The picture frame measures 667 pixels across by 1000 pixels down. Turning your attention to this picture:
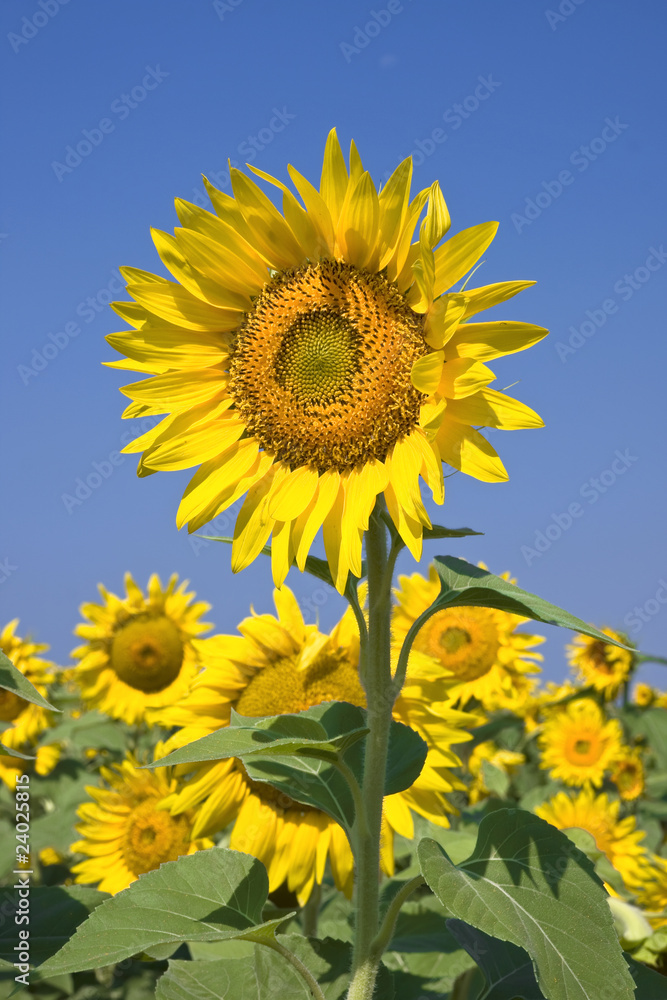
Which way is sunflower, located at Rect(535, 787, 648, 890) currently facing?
toward the camera

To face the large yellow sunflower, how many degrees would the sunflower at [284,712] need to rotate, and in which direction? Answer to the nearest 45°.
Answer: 0° — it already faces it

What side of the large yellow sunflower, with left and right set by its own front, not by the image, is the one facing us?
front

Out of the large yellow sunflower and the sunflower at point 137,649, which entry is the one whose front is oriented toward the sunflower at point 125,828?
the sunflower at point 137,649

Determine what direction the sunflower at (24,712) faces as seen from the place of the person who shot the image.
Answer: facing the viewer

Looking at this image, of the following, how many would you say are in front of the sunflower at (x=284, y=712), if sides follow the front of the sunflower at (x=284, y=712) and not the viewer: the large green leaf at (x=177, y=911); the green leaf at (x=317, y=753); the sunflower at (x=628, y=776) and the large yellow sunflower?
3

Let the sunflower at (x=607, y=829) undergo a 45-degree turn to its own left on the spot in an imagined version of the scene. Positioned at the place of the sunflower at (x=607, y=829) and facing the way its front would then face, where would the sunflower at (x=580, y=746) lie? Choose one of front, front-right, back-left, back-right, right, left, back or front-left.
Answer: back-left

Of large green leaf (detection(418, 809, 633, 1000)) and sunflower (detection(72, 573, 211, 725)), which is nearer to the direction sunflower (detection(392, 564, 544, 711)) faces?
the large green leaf

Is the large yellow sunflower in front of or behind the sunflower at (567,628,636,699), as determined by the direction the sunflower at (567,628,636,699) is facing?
in front

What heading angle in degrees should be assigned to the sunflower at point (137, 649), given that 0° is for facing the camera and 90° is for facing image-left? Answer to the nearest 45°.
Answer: approximately 0°
